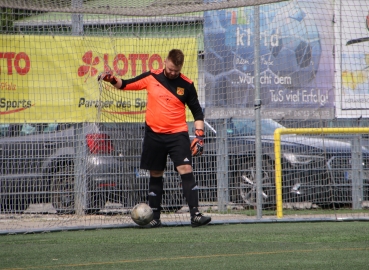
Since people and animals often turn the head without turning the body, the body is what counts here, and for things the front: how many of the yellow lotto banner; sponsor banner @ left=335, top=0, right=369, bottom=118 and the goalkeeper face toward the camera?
3

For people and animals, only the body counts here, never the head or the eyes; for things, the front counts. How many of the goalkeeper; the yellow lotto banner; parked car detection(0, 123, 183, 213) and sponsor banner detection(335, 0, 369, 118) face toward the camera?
3

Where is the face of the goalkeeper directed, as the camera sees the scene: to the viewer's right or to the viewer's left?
to the viewer's left

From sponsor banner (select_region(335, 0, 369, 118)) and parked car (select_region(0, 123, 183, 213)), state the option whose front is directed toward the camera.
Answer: the sponsor banner

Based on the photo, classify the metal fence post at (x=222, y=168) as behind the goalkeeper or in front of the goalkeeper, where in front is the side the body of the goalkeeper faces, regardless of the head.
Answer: behind

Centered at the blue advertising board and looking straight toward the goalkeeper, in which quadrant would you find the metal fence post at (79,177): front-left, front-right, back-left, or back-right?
front-right

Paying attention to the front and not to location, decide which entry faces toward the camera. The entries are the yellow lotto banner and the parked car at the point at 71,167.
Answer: the yellow lotto banner

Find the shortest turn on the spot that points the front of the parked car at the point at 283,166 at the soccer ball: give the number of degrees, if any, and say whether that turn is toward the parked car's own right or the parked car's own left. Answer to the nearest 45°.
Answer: approximately 90° to the parked car's own right

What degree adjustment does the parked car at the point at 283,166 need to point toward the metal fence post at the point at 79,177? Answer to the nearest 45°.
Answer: approximately 90° to its right

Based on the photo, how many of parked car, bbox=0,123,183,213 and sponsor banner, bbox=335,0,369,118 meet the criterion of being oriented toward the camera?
1

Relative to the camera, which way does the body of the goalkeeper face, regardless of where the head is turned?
toward the camera

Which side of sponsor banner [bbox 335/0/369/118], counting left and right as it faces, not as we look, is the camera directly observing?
front

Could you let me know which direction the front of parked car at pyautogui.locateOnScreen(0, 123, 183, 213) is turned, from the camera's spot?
facing away from the viewer and to the left of the viewer

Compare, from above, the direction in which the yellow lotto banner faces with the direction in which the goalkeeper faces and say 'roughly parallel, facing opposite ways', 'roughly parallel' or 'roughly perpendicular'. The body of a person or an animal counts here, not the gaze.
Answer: roughly parallel
